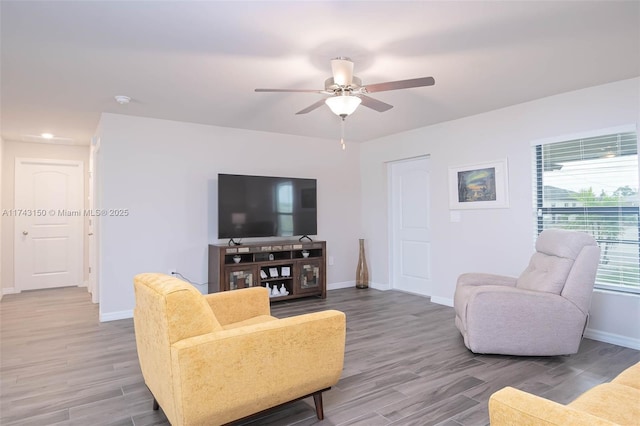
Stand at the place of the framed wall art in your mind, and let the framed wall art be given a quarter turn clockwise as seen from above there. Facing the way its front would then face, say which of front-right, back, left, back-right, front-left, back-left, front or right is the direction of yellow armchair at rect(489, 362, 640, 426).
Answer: back-left

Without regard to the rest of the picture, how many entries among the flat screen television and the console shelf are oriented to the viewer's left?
0

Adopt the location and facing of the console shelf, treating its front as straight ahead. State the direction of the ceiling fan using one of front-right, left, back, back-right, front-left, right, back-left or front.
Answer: front-right

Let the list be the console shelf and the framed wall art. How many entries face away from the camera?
0

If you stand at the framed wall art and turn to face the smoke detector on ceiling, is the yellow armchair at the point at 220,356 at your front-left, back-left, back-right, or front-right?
front-left

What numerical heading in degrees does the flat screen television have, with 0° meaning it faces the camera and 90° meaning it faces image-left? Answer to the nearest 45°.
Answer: approximately 315°

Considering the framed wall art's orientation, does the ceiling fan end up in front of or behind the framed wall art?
in front

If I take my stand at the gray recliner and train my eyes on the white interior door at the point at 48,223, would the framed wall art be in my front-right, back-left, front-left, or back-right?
front-right

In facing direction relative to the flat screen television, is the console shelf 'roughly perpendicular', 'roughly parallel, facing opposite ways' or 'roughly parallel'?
roughly parallel

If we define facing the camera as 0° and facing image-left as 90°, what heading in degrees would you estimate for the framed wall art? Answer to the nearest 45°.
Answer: approximately 45°

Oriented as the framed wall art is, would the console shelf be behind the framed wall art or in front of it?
in front

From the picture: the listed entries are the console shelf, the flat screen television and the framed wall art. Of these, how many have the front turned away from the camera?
0

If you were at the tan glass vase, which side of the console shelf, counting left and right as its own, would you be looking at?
left

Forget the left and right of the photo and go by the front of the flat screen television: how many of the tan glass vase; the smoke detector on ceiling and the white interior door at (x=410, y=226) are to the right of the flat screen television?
1

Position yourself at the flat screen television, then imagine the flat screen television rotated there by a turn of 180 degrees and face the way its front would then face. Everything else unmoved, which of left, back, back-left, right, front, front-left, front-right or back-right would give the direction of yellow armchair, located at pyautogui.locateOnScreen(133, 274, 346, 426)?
back-left

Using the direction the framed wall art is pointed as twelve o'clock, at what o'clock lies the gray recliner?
The gray recliner is roughly at 10 o'clock from the framed wall art.

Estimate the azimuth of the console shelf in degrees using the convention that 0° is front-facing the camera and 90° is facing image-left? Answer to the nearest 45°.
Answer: approximately 315°
